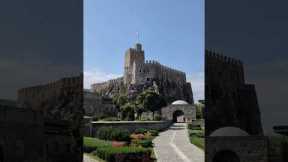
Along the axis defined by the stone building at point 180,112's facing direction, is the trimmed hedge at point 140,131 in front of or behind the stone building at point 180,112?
in front

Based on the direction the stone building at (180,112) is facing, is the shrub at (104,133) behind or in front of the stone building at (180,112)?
in front

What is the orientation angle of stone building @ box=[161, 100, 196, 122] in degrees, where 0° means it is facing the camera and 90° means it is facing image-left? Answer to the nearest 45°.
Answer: approximately 0°

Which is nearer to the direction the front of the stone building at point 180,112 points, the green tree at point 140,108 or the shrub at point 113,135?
the shrub

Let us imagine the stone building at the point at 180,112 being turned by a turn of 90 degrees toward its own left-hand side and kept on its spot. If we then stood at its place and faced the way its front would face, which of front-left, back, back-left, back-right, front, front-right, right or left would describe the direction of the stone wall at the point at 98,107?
back
